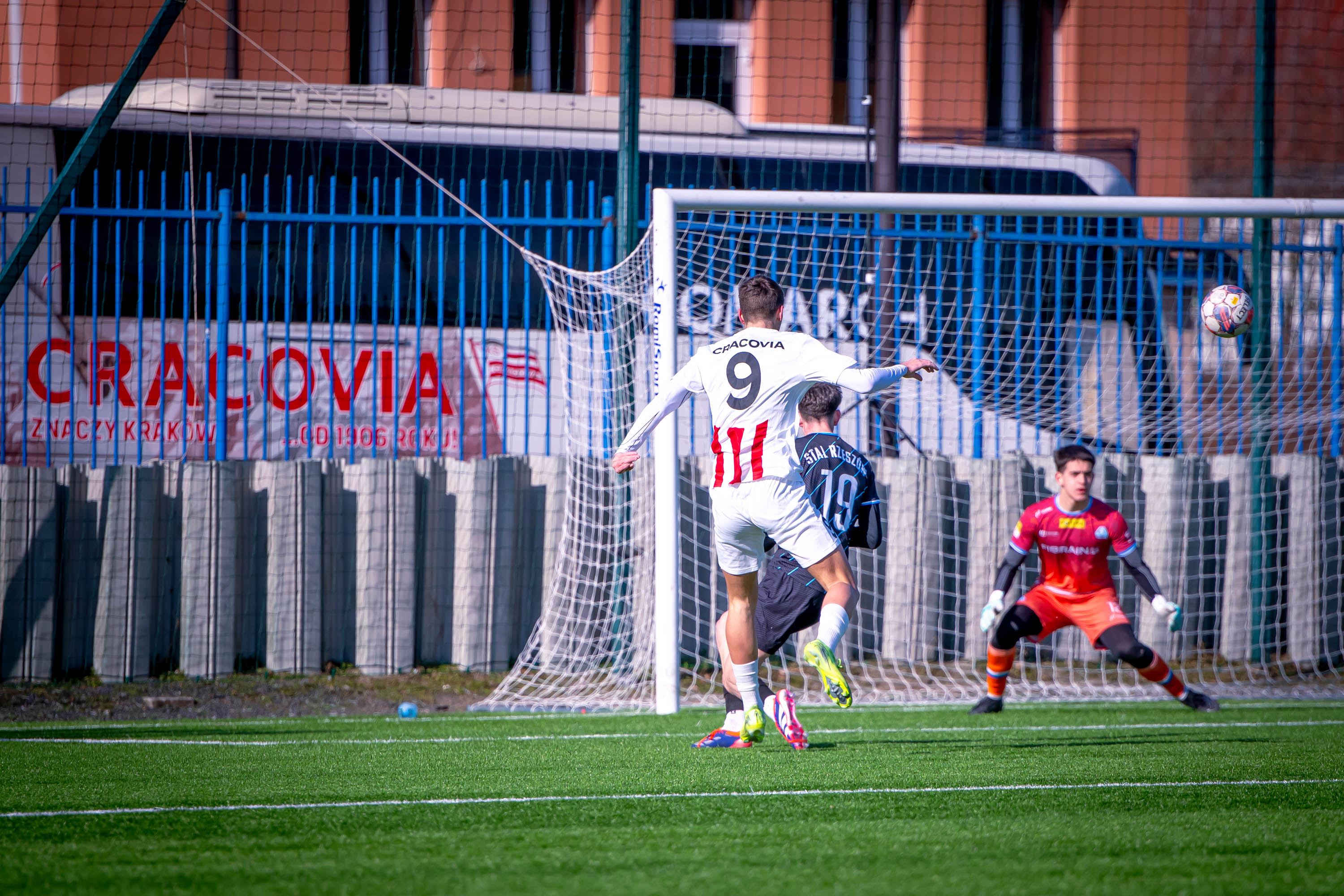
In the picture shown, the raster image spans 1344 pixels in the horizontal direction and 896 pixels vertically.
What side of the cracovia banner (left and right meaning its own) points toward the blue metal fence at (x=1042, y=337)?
left

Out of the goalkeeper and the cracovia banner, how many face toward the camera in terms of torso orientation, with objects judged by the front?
2

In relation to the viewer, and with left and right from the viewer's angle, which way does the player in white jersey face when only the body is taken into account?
facing away from the viewer

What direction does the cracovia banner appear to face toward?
toward the camera

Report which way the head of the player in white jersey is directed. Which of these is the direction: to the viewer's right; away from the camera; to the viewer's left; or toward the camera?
away from the camera

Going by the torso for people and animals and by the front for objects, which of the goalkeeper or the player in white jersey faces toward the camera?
the goalkeeper

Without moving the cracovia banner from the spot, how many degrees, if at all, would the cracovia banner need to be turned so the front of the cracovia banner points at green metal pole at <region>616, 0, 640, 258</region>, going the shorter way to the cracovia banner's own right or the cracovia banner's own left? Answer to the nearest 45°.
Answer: approximately 45° to the cracovia banner's own left

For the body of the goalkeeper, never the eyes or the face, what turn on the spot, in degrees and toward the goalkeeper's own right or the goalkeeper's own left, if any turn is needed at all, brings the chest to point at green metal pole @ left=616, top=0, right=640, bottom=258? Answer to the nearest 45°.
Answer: approximately 90° to the goalkeeper's own right

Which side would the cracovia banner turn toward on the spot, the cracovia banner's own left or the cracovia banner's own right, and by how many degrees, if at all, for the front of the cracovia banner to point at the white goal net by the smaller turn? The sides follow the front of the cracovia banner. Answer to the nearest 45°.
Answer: approximately 45° to the cracovia banner's own left

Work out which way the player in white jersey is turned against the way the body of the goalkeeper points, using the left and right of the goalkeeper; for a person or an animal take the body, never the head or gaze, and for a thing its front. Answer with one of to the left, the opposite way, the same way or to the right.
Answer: the opposite way

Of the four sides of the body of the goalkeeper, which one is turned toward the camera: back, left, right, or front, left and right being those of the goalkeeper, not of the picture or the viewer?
front

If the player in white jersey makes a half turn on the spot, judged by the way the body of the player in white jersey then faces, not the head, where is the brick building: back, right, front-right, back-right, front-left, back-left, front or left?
back

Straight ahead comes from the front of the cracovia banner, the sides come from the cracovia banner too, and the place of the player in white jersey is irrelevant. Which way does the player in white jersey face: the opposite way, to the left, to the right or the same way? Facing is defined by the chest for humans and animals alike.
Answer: the opposite way
